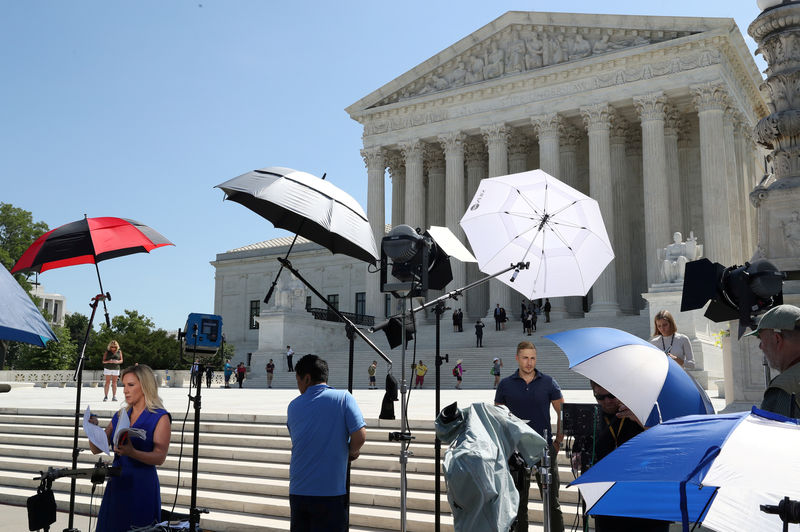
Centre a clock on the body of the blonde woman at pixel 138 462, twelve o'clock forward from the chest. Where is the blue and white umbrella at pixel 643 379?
The blue and white umbrella is roughly at 9 o'clock from the blonde woman.

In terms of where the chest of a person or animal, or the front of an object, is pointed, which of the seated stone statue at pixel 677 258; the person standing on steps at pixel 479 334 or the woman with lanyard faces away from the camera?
the person standing on steps

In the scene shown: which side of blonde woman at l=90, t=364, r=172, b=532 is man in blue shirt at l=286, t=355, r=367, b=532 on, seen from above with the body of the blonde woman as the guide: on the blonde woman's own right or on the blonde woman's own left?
on the blonde woman's own left

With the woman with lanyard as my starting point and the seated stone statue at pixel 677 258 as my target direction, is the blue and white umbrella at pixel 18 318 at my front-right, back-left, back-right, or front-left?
back-left

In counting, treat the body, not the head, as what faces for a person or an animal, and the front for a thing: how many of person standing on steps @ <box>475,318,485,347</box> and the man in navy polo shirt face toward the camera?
1

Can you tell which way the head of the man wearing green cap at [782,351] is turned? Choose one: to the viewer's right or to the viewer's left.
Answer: to the viewer's left
